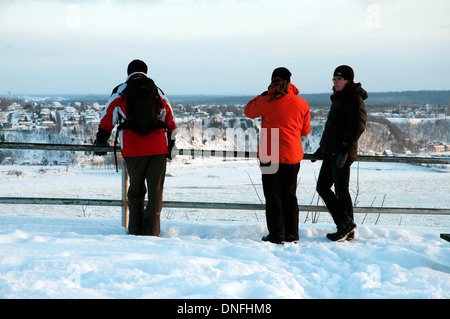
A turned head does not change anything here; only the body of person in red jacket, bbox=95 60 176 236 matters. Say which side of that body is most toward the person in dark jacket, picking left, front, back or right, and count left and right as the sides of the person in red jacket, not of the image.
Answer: right

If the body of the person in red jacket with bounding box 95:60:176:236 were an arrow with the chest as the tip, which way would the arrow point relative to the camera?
away from the camera

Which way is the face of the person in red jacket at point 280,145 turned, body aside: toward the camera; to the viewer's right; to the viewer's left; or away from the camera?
away from the camera
